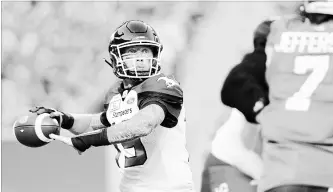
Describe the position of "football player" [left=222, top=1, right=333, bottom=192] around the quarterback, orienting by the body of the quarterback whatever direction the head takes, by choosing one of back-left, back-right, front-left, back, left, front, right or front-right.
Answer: left

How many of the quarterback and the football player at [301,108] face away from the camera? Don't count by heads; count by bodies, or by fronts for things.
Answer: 1

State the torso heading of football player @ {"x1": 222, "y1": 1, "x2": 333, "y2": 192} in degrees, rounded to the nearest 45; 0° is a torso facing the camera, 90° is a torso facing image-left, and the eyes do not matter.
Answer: approximately 180°

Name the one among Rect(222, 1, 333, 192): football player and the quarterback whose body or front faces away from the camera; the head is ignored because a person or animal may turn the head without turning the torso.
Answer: the football player

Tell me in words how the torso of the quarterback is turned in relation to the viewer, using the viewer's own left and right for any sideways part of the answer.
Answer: facing the viewer and to the left of the viewer

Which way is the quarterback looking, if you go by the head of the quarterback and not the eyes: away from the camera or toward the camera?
toward the camera
